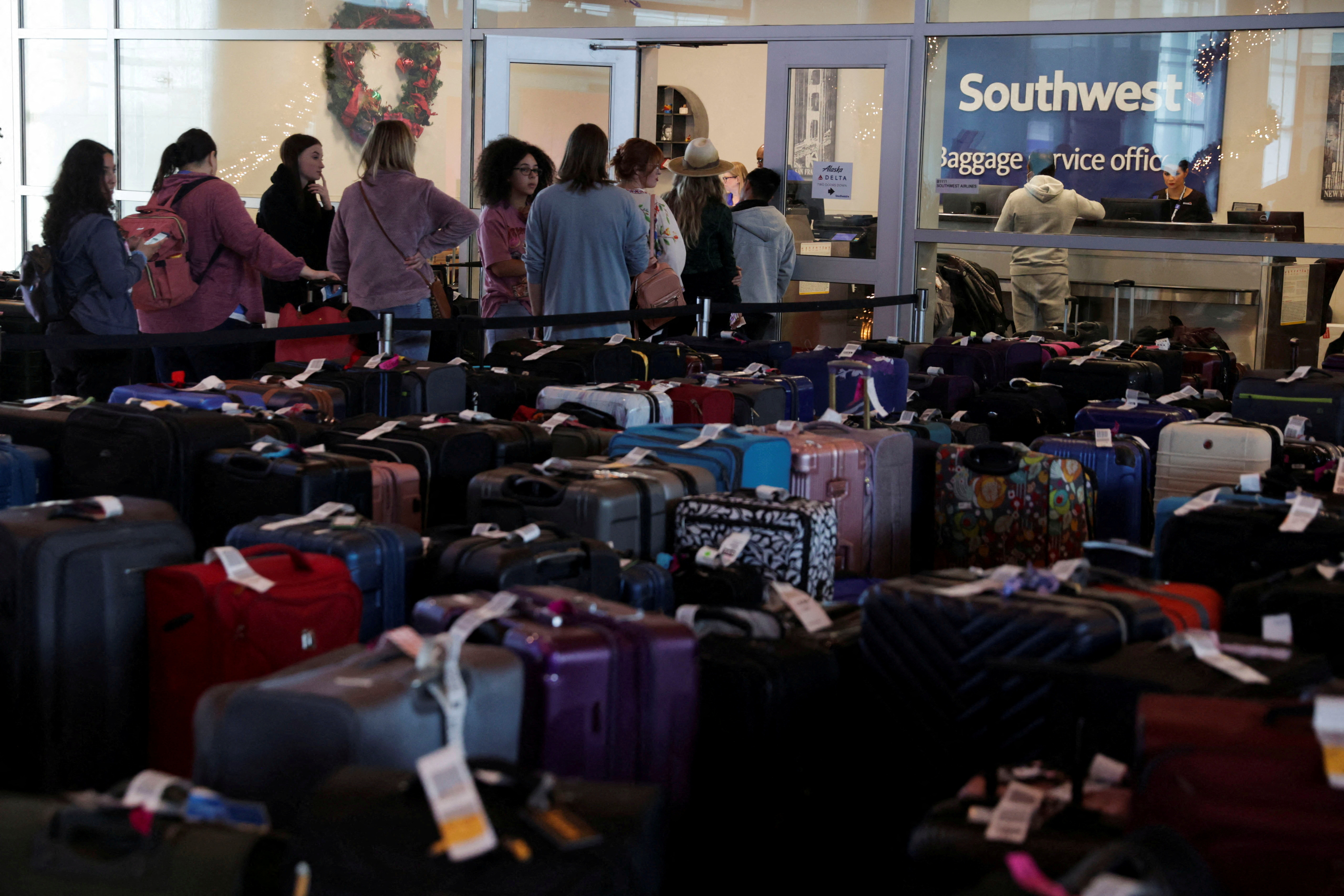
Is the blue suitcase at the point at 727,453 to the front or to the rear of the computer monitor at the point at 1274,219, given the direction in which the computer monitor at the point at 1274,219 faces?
to the rear

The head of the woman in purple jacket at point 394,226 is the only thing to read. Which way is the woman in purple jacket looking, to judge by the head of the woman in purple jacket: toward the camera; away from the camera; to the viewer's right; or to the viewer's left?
away from the camera

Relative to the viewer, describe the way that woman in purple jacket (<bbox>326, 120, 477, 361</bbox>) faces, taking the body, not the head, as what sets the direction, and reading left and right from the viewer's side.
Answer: facing away from the viewer

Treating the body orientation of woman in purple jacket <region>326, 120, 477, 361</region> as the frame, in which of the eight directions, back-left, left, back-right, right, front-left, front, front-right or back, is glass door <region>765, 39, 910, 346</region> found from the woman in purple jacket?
front-right

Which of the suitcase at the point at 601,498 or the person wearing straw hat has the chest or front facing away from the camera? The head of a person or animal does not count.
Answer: the person wearing straw hat

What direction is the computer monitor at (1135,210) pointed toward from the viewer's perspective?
away from the camera

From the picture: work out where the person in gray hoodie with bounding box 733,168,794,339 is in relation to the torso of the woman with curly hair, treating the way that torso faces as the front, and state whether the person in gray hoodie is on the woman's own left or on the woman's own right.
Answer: on the woman's own left

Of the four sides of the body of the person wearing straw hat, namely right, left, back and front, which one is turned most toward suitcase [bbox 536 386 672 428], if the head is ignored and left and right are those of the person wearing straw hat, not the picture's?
back

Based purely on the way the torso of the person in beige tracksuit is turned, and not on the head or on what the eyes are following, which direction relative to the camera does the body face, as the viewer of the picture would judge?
away from the camera

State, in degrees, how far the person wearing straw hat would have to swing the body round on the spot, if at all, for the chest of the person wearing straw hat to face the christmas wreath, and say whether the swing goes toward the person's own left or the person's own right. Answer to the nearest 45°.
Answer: approximately 45° to the person's own left

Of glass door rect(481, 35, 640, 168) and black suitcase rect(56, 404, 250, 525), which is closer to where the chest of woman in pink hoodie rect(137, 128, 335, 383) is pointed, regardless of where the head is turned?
the glass door

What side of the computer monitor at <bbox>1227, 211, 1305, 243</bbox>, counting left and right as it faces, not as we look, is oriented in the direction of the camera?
back

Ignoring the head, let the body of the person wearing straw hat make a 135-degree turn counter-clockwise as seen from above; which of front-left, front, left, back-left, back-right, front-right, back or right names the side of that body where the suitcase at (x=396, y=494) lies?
front-left
